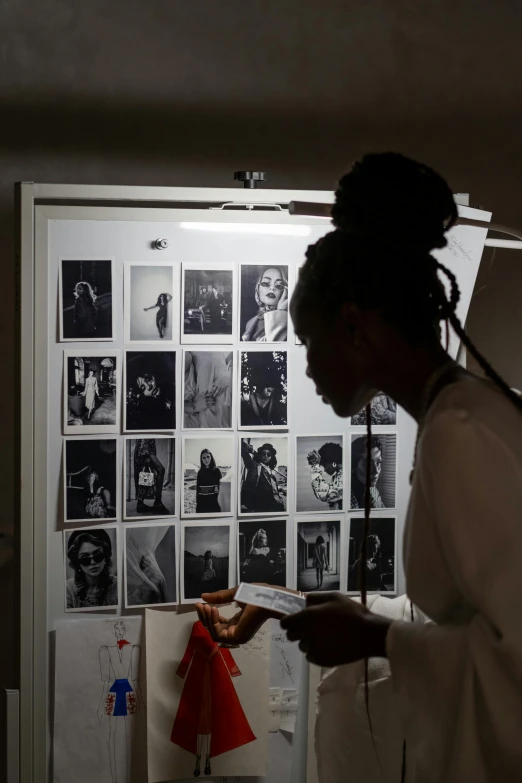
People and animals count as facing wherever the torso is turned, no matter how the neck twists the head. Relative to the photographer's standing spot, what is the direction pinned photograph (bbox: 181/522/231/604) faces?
facing the viewer

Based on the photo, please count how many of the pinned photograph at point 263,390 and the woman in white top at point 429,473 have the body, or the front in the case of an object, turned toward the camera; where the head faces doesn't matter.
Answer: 1

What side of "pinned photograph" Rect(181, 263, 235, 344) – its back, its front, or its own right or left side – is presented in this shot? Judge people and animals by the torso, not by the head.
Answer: front

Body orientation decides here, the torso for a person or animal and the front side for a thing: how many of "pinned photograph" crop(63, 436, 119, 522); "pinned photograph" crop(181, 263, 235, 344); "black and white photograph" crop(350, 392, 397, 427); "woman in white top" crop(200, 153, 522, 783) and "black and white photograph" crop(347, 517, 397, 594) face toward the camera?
4

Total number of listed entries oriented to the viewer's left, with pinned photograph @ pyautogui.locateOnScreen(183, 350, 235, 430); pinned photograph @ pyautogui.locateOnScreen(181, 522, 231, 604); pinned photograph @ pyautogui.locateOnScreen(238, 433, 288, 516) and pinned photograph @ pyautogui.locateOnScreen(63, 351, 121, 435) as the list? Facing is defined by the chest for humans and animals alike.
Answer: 0

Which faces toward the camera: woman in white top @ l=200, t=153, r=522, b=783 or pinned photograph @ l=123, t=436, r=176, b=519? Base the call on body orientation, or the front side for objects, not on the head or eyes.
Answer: the pinned photograph

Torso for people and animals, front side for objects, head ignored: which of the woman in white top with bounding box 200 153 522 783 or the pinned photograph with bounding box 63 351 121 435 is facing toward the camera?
the pinned photograph

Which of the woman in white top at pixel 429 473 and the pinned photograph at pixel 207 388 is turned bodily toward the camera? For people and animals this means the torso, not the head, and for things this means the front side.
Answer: the pinned photograph

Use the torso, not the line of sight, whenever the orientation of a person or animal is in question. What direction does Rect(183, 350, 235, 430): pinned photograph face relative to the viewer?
toward the camera

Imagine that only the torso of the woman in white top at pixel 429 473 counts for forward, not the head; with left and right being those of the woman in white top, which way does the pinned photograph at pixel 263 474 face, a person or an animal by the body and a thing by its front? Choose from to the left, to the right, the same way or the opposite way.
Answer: to the left

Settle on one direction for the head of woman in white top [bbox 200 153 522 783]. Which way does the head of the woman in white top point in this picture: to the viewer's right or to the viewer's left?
to the viewer's left
